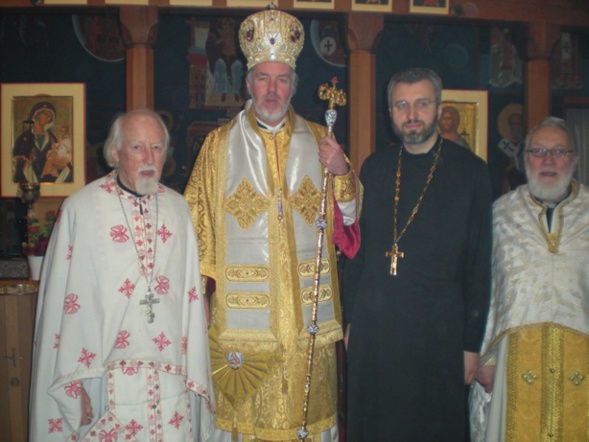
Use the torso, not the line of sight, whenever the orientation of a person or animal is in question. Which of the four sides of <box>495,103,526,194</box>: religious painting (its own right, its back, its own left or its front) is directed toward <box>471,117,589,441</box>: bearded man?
front

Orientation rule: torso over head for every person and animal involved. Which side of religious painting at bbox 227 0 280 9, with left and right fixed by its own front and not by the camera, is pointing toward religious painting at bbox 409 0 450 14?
left

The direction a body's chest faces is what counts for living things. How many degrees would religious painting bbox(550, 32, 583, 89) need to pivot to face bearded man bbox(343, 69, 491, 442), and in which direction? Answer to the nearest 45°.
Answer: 0° — it already faces them

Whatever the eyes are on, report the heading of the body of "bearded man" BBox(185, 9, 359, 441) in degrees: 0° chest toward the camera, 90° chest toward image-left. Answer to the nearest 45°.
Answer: approximately 0°

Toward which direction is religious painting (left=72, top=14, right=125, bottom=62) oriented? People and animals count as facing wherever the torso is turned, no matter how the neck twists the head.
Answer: toward the camera

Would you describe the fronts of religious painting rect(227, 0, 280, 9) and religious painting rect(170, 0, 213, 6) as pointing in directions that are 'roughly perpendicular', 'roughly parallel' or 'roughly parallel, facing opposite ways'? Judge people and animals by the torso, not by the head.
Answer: roughly parallel

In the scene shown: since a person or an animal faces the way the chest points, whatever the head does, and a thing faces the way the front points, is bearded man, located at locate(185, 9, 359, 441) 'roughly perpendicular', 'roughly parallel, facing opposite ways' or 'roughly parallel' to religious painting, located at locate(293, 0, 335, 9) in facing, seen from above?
roughly parallel

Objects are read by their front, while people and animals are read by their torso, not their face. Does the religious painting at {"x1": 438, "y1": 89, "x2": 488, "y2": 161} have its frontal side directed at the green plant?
no

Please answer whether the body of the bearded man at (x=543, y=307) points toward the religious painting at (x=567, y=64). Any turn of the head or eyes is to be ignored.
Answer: no

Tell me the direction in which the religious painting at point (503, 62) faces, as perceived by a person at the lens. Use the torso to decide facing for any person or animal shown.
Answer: facing the viewer

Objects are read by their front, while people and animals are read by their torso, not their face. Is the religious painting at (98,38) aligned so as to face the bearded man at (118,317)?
yes

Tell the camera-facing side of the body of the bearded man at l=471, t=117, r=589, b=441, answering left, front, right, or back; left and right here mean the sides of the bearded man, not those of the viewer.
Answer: front

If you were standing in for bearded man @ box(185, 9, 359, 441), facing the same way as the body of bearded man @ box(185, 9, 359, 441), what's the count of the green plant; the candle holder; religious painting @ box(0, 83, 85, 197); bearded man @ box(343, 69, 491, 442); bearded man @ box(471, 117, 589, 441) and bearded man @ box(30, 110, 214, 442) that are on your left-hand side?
2

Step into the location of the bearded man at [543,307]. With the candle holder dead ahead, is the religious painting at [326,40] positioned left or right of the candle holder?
right

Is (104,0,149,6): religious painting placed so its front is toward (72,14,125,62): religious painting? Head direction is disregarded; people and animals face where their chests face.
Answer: no

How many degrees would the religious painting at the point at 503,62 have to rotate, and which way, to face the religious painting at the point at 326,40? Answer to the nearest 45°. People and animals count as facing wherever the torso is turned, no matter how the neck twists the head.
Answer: approximately 45° to its right

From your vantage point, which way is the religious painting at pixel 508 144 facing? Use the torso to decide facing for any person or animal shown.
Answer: toward the camera
